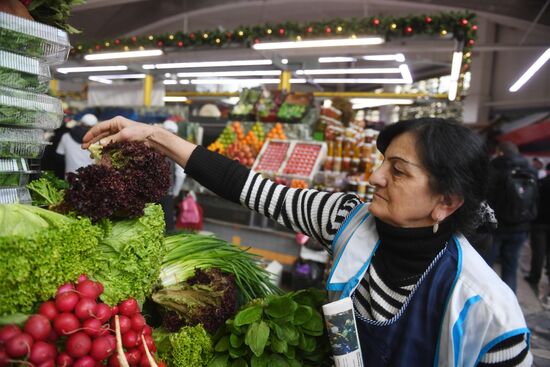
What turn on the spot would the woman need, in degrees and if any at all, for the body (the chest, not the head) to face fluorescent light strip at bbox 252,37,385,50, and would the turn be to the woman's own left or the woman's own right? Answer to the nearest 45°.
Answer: approximately 135° to the woman's own right

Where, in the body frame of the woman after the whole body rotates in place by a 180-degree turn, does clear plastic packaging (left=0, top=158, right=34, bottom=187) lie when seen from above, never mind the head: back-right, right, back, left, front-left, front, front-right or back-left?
back-left

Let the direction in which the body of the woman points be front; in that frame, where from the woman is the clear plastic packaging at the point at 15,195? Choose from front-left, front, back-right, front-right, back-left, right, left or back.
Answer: front-right

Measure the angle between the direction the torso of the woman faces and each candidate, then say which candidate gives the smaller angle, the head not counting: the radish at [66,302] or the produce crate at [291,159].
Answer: the radish

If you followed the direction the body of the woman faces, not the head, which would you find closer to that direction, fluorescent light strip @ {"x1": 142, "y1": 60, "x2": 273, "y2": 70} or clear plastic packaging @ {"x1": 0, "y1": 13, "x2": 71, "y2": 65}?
the clear plastic packaging

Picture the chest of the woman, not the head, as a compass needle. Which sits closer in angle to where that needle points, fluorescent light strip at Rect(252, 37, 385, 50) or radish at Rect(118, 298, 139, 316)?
the radish

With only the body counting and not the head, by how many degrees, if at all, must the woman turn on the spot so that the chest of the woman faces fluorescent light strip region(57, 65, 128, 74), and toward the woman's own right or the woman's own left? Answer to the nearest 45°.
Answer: approximately 90° to the woman's own right

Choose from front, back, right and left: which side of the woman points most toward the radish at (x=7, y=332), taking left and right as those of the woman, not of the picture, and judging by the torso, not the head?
front

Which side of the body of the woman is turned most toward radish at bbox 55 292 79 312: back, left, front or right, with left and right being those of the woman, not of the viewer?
front

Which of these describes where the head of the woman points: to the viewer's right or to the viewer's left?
to the viewer's left

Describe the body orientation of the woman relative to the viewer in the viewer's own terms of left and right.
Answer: facing the viewer and to the left of the viewer

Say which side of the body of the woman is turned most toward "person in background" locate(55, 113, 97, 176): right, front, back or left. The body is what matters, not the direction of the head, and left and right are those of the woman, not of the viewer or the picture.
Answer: right

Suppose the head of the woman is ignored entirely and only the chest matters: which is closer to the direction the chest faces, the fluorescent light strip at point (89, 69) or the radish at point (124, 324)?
the radish

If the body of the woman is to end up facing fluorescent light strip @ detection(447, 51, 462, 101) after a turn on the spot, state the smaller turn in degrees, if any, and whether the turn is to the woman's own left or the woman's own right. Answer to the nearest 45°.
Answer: approximately 135° to the woman's own right
